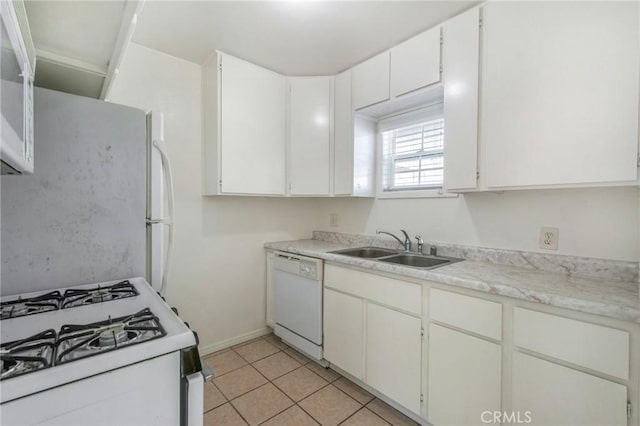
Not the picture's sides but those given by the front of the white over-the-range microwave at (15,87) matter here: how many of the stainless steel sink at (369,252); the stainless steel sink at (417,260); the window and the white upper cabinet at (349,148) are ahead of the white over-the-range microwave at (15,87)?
4

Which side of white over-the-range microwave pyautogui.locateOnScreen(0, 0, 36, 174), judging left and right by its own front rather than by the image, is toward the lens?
right

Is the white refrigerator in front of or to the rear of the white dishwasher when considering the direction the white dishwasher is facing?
in front

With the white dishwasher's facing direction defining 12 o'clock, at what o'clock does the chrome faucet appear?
The chrome faucet is roughly at 8 o'clock from the white dishwasher.

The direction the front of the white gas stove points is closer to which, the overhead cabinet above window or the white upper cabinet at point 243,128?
the overhead cabinet above window

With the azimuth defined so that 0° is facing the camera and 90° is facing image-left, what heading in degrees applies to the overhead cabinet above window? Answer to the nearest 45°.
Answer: approximately 45°

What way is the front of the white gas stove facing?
to the viewer's right
